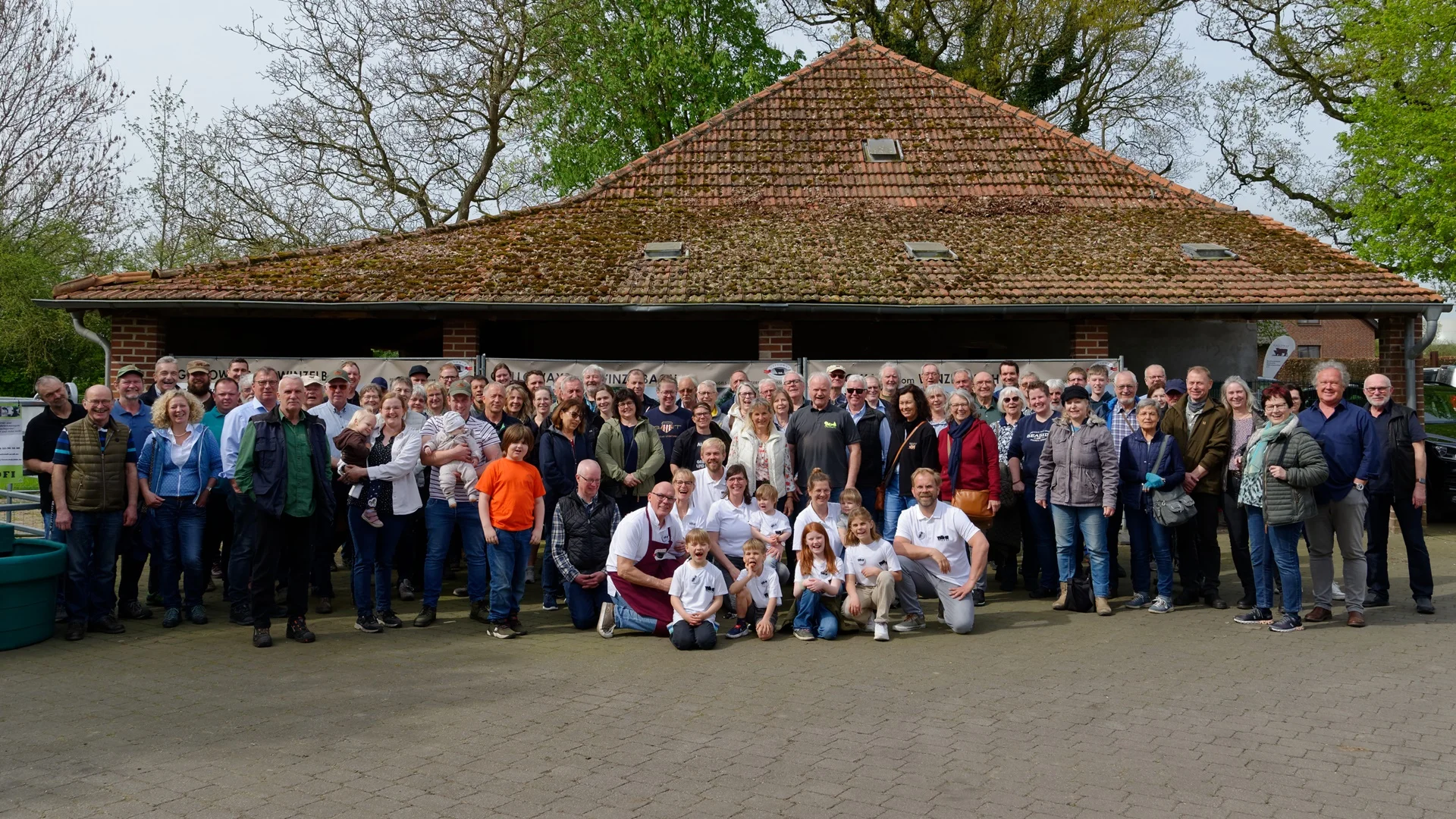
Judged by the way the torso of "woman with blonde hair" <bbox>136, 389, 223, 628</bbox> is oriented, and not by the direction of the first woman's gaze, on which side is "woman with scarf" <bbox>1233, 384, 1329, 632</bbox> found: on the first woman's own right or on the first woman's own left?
on the first woman's own left

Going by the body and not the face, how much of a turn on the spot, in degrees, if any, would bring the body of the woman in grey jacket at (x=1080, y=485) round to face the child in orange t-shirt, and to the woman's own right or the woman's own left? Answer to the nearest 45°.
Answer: approximately 45° to the woman's own right

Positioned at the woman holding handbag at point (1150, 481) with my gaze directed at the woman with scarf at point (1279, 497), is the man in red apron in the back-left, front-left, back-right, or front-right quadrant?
back-right

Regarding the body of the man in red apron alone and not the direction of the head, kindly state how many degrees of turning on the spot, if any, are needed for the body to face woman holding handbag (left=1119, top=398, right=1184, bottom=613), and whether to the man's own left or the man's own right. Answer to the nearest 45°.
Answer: approximately 45° to the man's own left

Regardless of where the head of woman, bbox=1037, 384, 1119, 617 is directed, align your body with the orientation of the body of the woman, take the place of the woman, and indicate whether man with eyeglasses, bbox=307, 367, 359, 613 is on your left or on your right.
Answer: on your right

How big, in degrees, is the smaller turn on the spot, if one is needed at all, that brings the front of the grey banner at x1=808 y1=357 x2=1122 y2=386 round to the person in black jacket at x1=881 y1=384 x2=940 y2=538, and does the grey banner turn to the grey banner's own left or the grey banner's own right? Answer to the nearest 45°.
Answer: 0° — it already faces them

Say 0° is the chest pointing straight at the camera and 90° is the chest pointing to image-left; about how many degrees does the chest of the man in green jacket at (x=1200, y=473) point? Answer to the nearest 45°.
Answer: approximately 0°

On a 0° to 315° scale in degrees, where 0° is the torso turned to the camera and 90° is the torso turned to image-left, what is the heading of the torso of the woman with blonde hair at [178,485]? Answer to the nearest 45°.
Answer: approximately 0°

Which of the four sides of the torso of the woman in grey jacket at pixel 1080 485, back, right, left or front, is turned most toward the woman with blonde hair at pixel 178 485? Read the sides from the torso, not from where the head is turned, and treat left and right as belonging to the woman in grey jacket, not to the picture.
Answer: right
